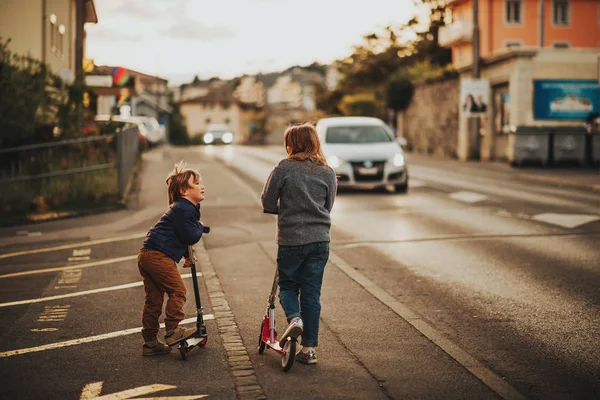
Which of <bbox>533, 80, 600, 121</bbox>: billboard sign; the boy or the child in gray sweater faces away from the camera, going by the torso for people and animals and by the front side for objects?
the child in gray sweater

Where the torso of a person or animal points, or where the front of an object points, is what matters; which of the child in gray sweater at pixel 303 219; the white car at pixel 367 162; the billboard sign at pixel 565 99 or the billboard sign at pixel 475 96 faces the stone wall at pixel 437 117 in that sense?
the child in gray sweater

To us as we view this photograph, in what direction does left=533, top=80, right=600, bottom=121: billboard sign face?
facing the viewer

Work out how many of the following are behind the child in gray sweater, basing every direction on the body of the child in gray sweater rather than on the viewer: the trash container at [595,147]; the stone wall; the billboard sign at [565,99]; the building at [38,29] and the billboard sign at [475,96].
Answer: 0

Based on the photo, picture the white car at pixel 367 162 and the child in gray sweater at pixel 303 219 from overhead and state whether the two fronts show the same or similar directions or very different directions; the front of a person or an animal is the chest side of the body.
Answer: very different directions

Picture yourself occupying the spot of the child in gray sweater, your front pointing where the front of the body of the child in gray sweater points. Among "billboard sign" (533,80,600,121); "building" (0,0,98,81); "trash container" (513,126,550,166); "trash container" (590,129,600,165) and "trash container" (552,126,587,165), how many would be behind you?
0

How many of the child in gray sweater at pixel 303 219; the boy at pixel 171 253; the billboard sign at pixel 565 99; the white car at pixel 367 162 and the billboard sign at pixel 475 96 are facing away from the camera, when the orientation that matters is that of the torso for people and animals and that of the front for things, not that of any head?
1

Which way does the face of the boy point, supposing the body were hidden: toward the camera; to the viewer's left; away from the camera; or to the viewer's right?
to the viewer's right

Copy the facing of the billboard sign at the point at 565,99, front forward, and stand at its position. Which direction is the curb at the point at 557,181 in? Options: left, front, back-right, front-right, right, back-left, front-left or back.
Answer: front

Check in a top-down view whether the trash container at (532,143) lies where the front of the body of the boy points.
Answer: no

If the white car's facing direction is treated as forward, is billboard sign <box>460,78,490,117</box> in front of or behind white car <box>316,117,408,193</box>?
behind

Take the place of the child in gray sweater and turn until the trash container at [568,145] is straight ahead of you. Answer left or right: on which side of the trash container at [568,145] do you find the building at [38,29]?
left

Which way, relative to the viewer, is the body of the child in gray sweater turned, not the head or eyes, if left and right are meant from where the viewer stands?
facing away from the viewer

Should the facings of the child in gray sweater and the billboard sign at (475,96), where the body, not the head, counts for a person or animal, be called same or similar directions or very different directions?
very different directions

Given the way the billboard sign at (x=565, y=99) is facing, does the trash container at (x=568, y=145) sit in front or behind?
in front

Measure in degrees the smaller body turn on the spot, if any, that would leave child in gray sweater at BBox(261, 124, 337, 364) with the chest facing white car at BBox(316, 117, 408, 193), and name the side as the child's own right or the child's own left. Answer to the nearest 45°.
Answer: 0° — they already face it

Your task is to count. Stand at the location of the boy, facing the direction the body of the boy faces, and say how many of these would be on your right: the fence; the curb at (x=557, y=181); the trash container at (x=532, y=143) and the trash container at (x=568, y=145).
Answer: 0

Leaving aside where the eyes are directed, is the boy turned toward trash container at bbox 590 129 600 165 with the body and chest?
no

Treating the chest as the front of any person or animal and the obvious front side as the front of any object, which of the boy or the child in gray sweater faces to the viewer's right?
the boy

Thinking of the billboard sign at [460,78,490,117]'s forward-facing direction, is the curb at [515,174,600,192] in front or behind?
in front

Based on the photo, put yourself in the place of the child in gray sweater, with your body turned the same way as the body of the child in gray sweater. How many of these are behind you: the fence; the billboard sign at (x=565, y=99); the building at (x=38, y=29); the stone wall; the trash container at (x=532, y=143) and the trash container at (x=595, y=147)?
0
